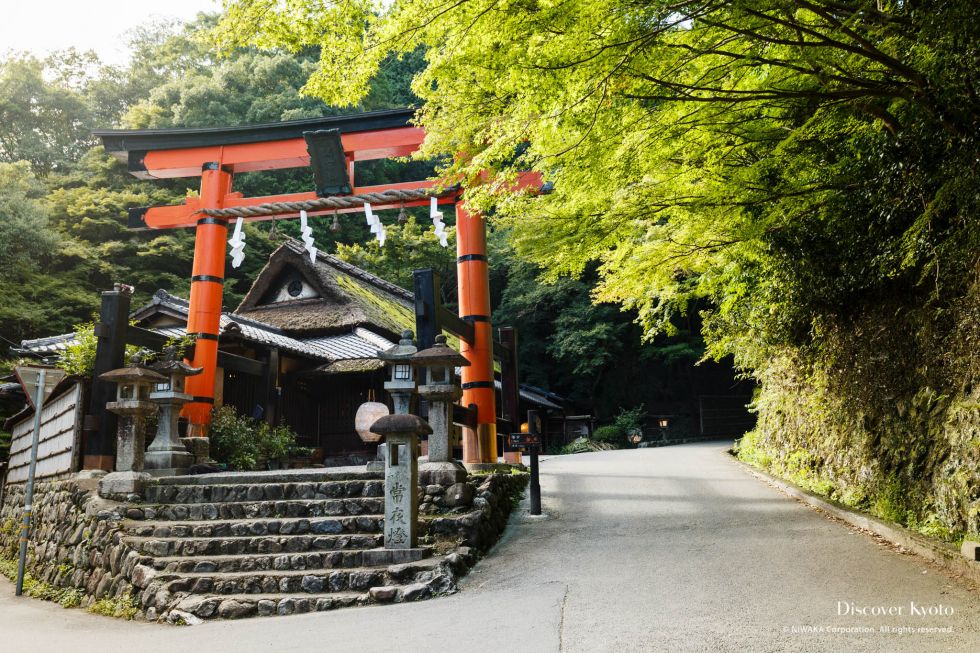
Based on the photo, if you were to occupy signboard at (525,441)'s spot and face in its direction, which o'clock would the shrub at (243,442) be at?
The shrub is roughly at 4 o'clock from the signboard.

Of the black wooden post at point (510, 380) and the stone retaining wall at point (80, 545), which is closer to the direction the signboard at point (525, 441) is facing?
the stone retaining wall

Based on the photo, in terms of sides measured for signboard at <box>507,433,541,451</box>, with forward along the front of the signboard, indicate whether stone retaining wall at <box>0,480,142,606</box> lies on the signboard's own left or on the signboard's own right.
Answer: on the signboard's own right

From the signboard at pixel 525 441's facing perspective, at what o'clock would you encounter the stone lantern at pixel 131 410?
The stone lantern is roughly at 3 o'clock from the signboard.

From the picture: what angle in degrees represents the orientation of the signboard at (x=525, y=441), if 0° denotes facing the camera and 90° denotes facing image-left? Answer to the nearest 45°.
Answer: approximately 0°

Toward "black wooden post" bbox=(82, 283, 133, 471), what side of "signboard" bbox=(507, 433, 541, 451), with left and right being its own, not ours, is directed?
right

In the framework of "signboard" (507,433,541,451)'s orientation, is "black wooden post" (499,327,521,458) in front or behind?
behind

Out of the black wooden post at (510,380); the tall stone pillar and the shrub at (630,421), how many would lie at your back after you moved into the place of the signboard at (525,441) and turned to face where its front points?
2

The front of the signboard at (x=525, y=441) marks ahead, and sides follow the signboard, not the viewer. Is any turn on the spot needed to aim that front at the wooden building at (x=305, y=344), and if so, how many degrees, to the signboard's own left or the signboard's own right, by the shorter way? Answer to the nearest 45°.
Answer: approximately 135° to the signboard's own right

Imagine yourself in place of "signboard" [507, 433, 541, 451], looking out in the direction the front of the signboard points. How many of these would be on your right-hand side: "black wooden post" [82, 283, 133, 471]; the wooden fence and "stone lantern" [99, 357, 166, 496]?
3

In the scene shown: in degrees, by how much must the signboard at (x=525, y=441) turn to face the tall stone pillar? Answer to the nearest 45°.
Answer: approximately 45° to its right
